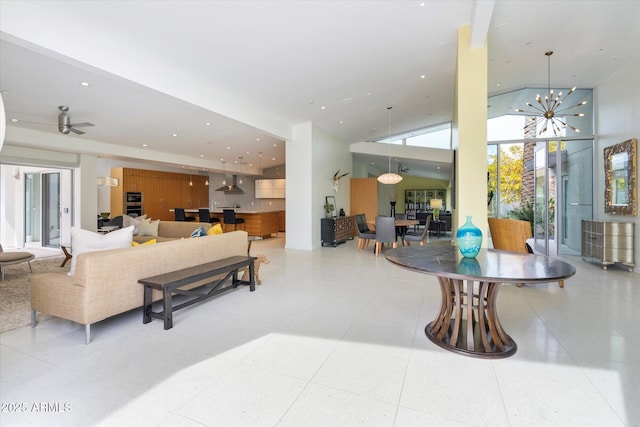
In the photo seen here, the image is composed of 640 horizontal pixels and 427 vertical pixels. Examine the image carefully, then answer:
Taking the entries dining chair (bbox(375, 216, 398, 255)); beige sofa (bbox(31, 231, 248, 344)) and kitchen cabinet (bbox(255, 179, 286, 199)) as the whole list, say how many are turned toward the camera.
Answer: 1

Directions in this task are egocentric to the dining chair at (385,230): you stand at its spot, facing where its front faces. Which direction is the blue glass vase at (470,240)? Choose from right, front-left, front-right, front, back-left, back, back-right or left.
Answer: back-right

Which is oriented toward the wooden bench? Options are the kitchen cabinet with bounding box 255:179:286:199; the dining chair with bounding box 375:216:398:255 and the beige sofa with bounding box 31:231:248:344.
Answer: the kitchen cabinet

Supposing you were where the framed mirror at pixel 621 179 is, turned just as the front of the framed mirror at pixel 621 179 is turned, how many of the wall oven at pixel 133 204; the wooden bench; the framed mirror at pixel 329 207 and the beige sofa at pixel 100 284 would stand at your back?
0

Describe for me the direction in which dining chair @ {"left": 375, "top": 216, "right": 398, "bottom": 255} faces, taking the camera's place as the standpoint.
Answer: facing away from the viewer and to the right of the viewer

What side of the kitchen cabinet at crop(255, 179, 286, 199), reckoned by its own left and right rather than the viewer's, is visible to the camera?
front

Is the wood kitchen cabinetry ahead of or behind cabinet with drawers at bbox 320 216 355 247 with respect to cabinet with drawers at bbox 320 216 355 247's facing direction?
behind

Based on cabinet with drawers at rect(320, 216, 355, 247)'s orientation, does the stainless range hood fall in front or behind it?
behind

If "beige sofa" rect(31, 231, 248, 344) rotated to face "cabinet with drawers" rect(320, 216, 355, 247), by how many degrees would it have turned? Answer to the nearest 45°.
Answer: approximately 90° to its right

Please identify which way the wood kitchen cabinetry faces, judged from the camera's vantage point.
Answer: facing the viewer and to the right of the viewer

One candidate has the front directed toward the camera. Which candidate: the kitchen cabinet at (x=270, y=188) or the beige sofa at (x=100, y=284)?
the kitchen cabinet

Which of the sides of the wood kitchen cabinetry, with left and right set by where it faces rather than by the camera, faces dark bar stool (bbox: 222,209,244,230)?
front

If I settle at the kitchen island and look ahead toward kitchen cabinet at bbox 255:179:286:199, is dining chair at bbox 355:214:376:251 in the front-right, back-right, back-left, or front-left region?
back-right

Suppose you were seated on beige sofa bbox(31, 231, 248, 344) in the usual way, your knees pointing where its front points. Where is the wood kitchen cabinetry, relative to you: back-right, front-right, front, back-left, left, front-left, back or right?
front-right

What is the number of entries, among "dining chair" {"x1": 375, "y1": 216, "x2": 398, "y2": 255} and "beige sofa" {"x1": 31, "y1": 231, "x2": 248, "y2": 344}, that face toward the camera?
0

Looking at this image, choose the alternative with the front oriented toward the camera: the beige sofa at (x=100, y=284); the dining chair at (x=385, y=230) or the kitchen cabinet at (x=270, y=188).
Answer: the kitchen cabinet

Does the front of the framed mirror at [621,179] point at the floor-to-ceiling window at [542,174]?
no

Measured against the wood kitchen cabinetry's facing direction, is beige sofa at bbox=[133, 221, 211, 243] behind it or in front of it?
in front

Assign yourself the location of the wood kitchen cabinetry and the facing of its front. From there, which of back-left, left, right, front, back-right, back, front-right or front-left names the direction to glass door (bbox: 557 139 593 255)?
front

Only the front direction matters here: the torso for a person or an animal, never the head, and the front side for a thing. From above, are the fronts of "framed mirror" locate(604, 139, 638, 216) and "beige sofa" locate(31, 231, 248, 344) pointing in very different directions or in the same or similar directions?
same or similar directions

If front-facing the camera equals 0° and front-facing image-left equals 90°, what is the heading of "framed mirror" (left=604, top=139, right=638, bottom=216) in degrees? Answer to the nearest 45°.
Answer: approximately 45°
